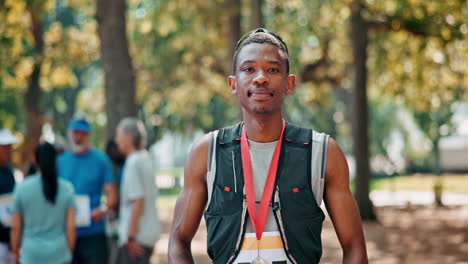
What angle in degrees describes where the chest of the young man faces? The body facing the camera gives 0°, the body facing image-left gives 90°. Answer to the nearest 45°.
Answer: approximately 0°

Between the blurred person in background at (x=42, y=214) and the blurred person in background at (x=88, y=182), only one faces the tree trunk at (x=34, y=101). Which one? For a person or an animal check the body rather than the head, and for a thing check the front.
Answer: the blurred person in background at (x=42, y=214)

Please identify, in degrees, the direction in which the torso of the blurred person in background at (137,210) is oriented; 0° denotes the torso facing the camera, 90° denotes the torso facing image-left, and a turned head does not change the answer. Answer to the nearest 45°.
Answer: approximately 90°

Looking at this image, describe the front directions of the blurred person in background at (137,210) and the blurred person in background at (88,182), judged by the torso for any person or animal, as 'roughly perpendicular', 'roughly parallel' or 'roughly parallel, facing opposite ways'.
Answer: roughly perpendicular

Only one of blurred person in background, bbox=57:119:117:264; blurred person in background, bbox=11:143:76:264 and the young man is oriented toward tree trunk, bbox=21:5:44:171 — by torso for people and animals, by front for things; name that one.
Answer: blurred person in background, bbox=11:143:76:264

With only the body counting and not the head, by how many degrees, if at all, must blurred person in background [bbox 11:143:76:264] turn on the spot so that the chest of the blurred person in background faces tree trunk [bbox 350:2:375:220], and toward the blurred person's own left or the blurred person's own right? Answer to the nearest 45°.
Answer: approximately 45° to the blurred person's own right

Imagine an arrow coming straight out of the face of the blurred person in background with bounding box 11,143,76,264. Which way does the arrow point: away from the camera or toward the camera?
away from the camera

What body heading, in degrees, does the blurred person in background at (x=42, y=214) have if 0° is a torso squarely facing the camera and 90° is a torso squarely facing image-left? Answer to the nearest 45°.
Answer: approximately 180°

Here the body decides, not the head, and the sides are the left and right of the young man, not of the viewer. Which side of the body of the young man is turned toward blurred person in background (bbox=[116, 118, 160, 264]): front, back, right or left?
back

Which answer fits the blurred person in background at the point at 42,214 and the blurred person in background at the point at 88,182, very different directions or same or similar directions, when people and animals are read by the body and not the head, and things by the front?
very different directions
